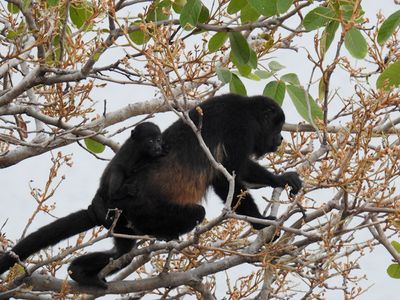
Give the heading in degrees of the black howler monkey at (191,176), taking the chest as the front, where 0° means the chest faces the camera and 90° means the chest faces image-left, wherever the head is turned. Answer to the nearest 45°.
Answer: approximately 270°

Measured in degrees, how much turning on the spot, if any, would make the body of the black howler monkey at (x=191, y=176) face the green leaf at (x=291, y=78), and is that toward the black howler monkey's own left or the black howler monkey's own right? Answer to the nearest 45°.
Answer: approximately 45° to the black howler monkey's own right

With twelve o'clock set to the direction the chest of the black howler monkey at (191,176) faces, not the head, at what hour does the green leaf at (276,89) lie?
The green leaf is roughly at 1 o'clock from the black howler monkey.

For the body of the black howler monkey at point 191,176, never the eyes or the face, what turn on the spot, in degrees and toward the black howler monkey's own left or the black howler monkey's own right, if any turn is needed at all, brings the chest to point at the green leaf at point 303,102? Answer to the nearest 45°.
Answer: approximately 45° to the black howler monkey's own right
